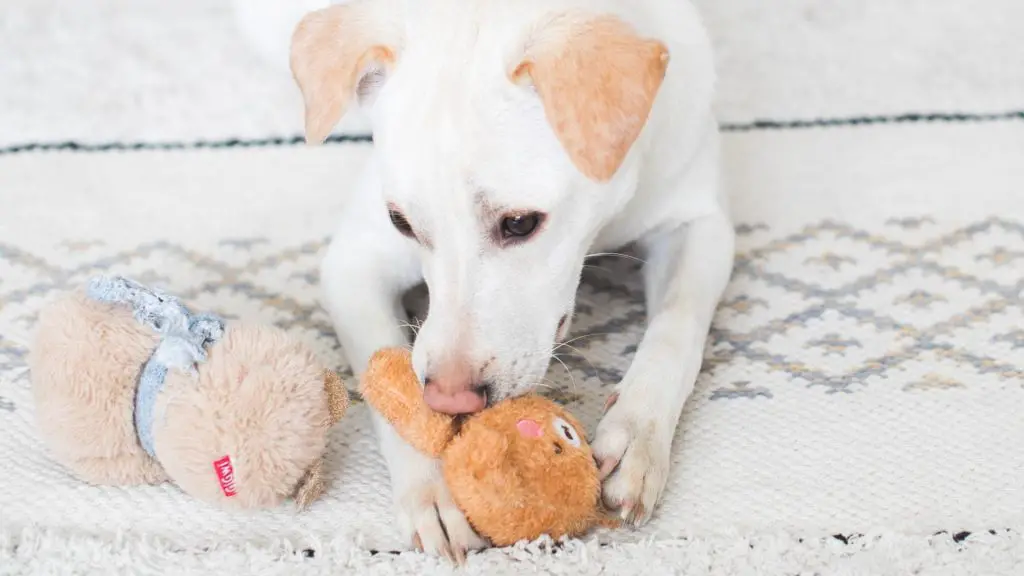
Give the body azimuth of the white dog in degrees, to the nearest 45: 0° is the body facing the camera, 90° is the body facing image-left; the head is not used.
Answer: approximately 0°
